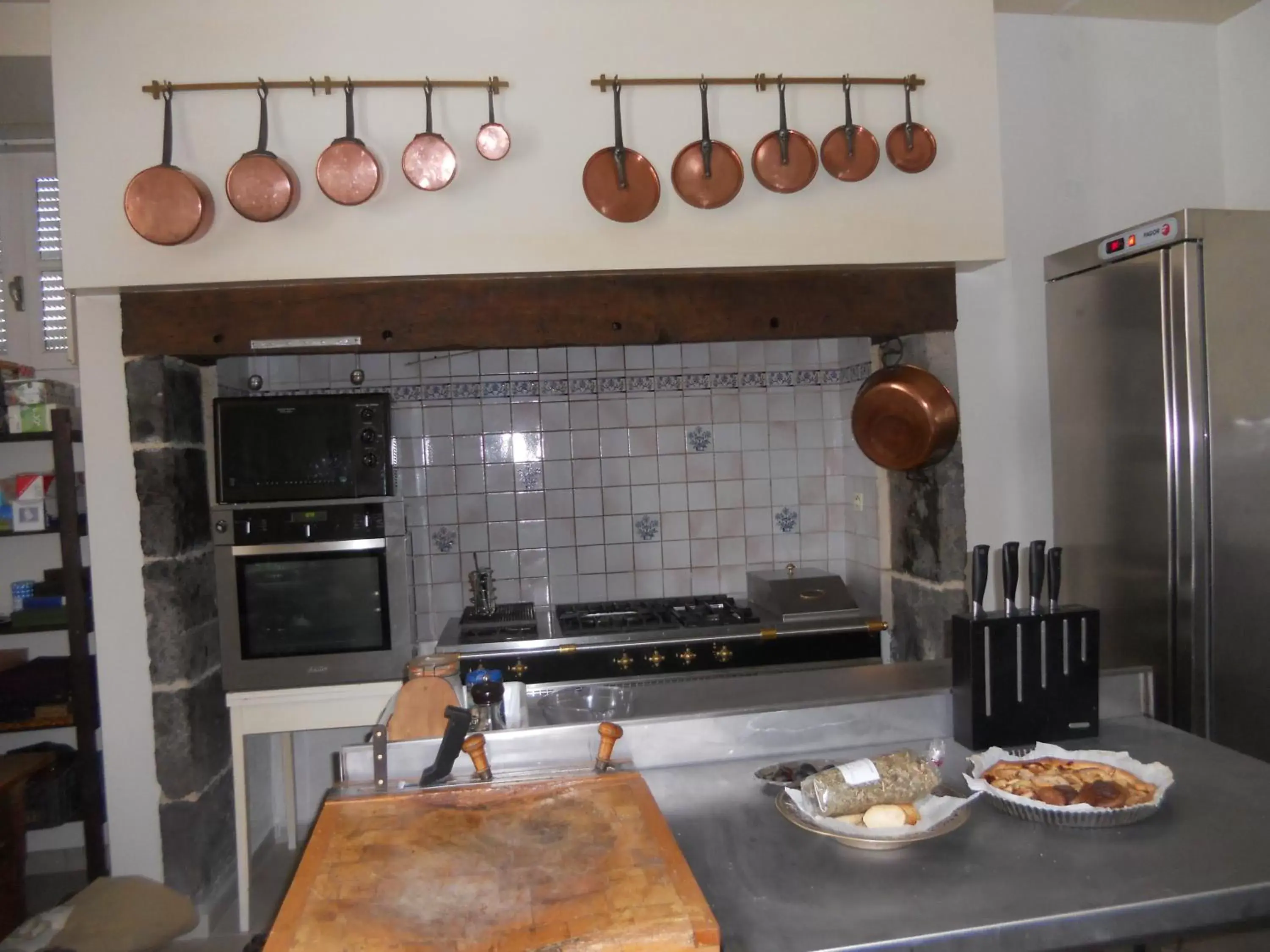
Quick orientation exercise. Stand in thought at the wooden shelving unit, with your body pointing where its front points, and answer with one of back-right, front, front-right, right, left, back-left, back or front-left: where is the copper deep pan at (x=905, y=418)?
front-left

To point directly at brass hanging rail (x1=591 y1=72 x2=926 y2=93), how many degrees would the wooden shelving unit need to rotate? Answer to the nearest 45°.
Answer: approximately 45° to its left

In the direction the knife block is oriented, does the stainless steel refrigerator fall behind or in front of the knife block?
behind

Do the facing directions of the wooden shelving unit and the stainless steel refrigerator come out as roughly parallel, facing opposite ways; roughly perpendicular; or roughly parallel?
roughly perpendicular

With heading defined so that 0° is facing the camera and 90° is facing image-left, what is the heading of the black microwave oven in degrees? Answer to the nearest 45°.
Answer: approximately 0°

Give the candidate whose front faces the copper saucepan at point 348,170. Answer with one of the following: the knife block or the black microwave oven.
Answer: the black microwave oven

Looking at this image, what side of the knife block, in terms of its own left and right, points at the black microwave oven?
right

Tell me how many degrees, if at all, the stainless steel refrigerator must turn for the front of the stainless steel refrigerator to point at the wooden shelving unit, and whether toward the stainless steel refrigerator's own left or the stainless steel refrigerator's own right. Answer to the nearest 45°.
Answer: approximately 45° to the stainless steel refrigerator's own right

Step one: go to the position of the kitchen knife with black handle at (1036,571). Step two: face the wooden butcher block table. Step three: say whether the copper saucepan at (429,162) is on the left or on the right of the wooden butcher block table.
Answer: right
